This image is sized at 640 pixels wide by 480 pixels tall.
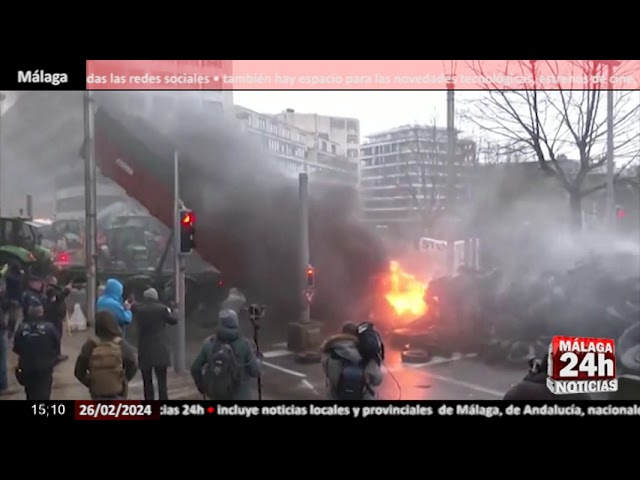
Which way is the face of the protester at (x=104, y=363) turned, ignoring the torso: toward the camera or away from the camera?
away from the camera

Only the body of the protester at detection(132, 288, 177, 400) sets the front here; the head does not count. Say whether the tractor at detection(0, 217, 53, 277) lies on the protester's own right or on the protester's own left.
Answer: on the protester's own left

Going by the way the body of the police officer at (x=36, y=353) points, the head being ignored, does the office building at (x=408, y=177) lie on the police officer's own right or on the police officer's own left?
on the police officer's own right

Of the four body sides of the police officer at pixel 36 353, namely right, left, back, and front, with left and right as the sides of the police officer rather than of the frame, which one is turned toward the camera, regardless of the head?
back

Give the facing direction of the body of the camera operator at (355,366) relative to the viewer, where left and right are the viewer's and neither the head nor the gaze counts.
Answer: facing away from the viewer

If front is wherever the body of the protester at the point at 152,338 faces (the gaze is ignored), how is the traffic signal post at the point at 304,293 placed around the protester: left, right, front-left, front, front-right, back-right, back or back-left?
right

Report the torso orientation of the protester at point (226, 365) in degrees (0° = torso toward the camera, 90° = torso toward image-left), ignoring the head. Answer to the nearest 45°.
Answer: approximately 180°

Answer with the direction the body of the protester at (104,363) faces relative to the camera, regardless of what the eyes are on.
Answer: away from the camera

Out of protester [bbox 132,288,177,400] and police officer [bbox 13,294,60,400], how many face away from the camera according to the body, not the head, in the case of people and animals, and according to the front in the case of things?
2

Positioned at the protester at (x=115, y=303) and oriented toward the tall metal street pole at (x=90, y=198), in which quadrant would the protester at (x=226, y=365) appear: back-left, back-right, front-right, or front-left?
back-right
